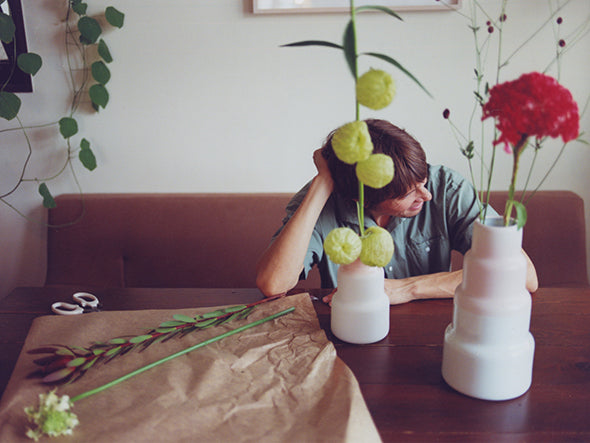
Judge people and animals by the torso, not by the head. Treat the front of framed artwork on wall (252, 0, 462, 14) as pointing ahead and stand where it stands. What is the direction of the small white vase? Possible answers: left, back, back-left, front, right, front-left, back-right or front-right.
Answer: front

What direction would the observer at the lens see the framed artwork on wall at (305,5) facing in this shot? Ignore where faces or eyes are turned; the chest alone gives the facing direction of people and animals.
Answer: facing the viewer

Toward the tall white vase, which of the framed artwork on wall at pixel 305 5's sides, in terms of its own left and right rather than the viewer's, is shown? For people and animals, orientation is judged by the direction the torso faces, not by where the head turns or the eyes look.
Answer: front

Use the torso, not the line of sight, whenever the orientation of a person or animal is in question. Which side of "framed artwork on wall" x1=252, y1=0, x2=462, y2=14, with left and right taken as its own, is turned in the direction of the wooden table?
front

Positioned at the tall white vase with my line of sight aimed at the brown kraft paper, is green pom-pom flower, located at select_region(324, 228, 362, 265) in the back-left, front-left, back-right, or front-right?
front-right

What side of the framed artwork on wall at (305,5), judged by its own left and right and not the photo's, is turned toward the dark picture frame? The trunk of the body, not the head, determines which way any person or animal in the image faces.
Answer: right

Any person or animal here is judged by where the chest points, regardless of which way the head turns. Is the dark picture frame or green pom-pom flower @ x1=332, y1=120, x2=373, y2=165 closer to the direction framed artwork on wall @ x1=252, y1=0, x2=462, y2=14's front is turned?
the green pom-pom flower

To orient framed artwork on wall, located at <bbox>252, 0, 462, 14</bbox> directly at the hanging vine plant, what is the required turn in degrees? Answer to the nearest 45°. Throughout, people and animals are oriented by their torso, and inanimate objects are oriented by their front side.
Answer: approximately 90° to its right

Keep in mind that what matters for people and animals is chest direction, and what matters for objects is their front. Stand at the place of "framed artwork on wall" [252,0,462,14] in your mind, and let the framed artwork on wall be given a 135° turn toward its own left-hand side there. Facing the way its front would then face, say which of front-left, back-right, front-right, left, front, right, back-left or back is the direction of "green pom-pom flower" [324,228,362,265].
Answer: back-right

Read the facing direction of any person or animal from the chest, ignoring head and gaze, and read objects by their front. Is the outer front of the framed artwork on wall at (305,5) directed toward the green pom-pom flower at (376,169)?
yes

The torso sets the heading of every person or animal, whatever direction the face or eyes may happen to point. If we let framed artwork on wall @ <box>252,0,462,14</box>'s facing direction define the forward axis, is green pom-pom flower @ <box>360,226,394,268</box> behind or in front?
in front

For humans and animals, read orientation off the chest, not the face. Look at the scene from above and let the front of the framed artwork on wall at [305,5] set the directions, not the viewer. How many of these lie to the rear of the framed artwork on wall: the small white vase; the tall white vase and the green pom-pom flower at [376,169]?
0

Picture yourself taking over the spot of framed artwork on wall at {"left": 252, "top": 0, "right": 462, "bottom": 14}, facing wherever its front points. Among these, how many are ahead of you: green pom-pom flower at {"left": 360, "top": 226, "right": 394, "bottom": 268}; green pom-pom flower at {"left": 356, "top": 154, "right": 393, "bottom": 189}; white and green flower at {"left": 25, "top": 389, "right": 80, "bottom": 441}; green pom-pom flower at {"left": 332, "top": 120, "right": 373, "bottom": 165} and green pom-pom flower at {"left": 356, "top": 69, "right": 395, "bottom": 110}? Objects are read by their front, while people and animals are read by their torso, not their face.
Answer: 5

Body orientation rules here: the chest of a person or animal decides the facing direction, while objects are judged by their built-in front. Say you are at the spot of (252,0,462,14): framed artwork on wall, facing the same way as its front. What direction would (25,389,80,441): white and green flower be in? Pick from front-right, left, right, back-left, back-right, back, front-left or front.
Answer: front

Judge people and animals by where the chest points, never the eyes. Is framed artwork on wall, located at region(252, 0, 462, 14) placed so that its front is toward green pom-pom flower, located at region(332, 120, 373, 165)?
yes

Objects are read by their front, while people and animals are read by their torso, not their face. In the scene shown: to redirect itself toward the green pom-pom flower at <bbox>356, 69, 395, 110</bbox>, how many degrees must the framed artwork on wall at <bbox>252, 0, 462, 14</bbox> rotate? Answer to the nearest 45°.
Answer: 0° — it already faces it

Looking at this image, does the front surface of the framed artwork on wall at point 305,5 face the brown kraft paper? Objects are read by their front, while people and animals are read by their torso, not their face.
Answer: yes
